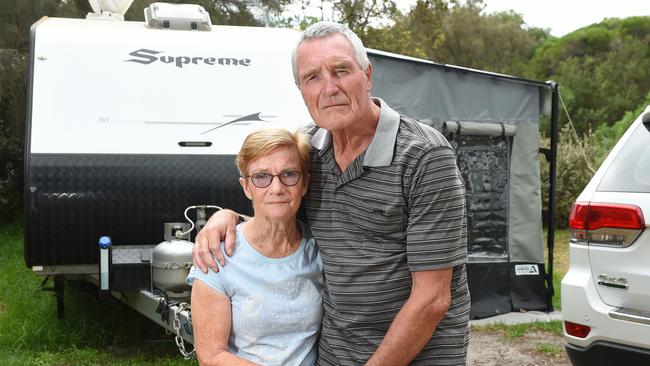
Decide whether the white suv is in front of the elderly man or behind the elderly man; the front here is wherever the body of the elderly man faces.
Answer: behind

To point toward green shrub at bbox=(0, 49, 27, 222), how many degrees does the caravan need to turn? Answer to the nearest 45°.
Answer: approximately 135° to its right

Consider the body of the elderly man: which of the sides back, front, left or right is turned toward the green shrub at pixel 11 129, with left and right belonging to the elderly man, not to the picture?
right

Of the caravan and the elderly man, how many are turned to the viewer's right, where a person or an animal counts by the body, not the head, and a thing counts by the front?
0

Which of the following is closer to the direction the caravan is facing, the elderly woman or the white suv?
the elderly woman

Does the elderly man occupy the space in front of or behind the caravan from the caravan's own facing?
in front

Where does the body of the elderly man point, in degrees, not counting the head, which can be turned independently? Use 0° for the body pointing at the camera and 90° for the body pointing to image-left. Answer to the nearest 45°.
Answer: approximately 45°

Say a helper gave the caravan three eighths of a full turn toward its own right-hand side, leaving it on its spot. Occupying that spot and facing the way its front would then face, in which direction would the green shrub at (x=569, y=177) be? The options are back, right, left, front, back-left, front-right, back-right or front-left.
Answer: right

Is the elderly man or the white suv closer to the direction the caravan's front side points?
the elderly man

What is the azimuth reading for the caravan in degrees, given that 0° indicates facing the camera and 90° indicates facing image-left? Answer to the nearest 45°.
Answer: approximately 0°

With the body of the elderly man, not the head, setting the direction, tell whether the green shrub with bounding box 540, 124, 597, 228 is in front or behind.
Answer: behind
